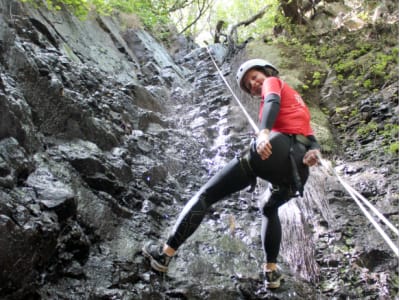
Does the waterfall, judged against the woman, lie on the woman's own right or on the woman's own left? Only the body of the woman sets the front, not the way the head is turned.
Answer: on the woman's own right
